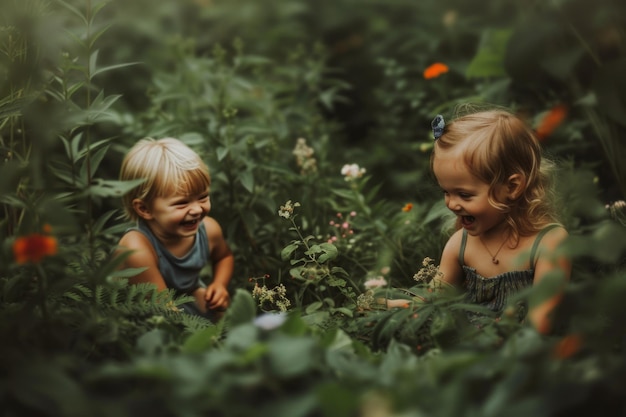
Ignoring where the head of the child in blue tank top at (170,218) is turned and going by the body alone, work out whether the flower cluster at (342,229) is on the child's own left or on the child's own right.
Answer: on the child's own left

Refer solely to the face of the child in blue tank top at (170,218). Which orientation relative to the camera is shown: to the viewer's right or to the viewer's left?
to the viewer's right

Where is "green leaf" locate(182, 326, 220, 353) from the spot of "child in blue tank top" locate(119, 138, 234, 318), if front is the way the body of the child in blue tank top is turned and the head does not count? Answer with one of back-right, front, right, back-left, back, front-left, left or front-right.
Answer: front-right

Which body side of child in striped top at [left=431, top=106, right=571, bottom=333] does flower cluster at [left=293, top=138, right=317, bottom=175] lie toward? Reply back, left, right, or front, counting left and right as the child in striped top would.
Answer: right

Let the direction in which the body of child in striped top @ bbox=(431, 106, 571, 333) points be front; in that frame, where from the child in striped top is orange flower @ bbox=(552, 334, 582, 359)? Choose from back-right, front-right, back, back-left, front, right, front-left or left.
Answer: front-left

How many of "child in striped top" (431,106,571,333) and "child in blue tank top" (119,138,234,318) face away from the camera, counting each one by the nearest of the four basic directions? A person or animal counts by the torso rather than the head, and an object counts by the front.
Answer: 0

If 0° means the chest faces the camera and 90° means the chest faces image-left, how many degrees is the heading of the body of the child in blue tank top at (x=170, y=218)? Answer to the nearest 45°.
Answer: approximately 315°

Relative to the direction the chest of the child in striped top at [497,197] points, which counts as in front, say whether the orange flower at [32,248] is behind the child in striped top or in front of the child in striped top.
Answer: in front

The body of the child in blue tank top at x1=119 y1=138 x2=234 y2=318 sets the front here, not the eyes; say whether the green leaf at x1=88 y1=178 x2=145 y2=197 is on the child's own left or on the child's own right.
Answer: on the child's own right

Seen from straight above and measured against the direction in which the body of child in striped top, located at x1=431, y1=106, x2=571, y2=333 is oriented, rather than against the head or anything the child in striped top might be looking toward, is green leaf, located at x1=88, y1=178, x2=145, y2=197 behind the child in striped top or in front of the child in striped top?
in front

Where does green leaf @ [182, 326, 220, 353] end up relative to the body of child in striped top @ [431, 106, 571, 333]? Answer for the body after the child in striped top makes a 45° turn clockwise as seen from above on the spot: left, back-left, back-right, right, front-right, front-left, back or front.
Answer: front-left

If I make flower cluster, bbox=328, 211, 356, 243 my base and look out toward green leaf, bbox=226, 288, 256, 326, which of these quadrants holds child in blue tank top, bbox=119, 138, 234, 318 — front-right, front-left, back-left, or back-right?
front-right

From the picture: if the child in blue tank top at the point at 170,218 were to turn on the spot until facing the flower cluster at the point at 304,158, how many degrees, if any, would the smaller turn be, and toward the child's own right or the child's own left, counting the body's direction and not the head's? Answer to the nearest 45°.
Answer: approximately 90° to the child's own left

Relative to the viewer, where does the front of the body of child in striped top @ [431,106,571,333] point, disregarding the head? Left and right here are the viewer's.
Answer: facing the viewer and to the left of the viewer

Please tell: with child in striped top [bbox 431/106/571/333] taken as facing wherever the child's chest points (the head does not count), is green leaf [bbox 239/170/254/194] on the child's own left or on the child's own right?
on the child's own right
